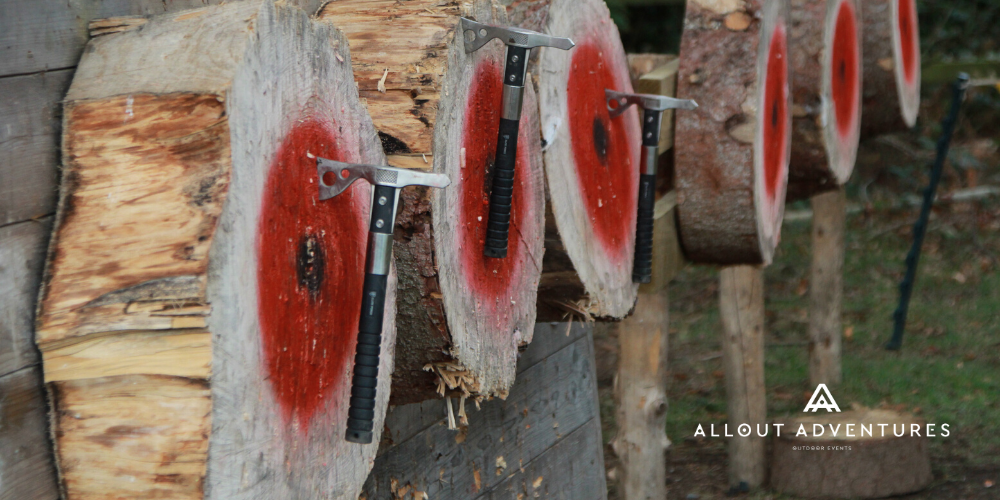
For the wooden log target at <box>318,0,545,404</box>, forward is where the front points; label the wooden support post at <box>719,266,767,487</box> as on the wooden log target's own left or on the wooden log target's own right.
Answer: on the wooden log target's own left

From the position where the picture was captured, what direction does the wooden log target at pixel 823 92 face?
facing to the right of the viewer

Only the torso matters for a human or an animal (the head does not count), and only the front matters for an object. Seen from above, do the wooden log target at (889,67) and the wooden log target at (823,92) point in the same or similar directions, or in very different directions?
same or similar directions

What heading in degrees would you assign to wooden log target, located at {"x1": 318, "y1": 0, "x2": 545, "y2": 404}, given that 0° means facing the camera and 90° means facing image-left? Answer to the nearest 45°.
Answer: approximately 270°

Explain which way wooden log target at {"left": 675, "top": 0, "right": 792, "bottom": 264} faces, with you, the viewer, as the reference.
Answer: facing to the right of the viewer

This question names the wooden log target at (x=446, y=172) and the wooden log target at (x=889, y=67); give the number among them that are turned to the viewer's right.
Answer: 2

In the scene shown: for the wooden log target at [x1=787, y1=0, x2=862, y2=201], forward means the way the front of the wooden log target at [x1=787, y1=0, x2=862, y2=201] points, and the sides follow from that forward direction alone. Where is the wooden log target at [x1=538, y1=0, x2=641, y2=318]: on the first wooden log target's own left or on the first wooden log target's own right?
on the first wooden log target's own right

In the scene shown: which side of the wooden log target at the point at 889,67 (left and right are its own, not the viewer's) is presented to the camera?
right

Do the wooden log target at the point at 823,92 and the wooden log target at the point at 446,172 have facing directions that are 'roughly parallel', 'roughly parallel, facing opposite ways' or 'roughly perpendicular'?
roughly parallel
